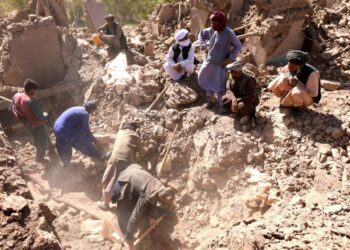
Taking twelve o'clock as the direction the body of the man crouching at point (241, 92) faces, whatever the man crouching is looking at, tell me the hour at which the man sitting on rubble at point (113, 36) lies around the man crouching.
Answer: The man sitting on rubble is roughly at 3 o'clock from the man crouching.

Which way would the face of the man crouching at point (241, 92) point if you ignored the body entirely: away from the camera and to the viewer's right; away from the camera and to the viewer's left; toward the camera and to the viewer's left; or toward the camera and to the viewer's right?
toward the camera and to the viewer's left

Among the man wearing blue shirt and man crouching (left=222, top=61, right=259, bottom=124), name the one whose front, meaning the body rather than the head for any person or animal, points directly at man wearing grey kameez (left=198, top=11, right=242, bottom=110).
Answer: the man wearing blue shirt

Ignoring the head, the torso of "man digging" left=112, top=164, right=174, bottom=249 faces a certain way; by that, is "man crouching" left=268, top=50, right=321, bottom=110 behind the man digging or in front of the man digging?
in front

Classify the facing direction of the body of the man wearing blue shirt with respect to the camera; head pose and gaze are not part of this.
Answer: to the viewer's right

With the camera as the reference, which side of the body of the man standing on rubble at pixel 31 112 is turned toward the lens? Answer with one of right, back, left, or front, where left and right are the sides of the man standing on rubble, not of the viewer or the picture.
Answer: right
